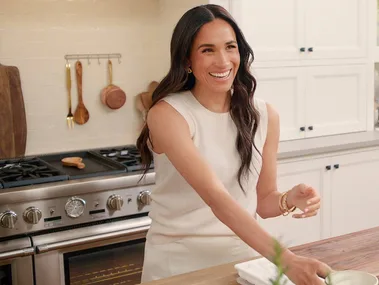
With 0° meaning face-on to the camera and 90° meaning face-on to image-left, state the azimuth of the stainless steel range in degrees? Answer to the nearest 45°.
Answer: approximately 315°

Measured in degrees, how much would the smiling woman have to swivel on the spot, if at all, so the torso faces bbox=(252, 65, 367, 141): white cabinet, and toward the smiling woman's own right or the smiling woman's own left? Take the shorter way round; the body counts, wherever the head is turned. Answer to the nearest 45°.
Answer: approximately 135° to the smiling woman's own left

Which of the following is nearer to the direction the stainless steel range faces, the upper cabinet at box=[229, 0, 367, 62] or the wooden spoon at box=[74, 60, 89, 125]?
the upper cabinet

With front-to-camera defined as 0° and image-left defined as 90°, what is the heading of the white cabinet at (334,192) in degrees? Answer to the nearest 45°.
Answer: approximately 315°

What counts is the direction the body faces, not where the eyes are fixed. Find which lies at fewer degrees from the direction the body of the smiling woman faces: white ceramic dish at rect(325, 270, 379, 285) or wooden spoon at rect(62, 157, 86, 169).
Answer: the white ceramic dish

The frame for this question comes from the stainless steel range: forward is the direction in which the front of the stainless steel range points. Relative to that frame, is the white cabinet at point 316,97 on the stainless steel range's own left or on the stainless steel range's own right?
on the stainless steel range's own left

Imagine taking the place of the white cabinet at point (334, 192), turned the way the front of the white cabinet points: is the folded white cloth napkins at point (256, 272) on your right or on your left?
on your right

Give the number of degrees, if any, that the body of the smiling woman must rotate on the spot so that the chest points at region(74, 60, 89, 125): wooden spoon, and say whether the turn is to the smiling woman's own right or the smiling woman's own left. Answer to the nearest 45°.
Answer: approximately 180°

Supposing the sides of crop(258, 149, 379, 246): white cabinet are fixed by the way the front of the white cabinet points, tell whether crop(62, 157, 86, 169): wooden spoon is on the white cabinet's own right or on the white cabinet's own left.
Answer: on the white cabinet's own right
